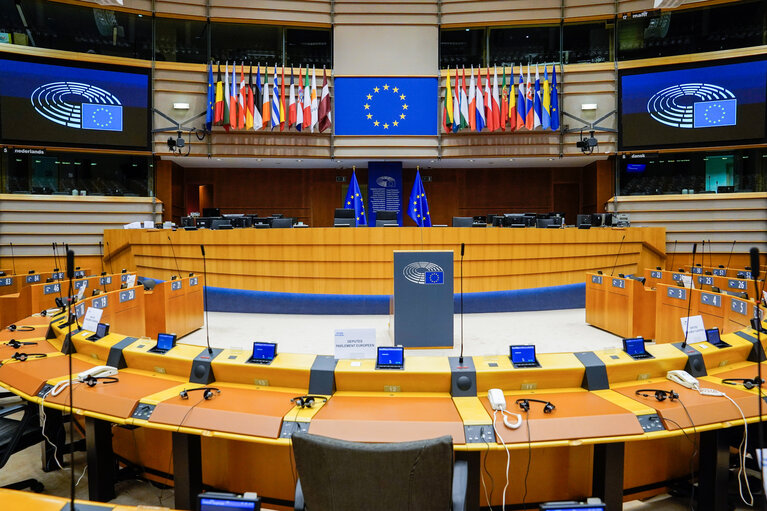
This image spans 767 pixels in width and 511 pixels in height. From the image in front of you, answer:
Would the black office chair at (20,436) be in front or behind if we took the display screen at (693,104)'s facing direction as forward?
in front

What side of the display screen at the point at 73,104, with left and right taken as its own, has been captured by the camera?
front

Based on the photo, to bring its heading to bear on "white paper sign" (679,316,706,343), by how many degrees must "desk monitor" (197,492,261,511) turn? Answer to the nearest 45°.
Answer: approximately 90° to its left

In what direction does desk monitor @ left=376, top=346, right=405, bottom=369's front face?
toward the camera

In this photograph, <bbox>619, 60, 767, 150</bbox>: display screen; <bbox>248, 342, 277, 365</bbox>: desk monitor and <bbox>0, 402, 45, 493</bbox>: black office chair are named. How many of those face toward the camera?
2

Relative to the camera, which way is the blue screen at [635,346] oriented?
toward the camera

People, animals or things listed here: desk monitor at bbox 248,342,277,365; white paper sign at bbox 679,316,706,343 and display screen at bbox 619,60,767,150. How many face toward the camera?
3

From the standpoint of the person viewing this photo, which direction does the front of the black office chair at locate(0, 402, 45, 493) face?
facing away from the viewer and to the right of the viewer

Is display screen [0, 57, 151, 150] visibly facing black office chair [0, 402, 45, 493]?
yes

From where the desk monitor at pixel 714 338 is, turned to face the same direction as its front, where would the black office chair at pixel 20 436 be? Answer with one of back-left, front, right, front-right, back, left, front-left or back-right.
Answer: right
